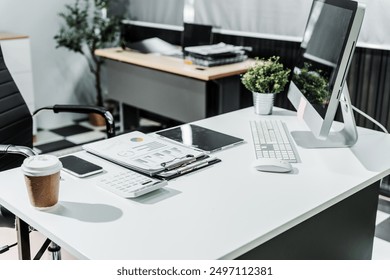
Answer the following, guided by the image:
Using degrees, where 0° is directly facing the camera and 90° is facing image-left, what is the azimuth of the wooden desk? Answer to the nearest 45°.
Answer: approximately 225°

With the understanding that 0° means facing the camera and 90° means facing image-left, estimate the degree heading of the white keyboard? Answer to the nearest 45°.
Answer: approximately 90°

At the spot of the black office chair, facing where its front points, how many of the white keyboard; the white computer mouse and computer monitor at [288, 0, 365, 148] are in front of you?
3

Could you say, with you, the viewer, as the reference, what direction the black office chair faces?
facing the viewer and to the right of the viewer

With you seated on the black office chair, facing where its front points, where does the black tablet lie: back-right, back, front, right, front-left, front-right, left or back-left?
front

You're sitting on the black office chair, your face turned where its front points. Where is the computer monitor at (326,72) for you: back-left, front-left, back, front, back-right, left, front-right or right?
front

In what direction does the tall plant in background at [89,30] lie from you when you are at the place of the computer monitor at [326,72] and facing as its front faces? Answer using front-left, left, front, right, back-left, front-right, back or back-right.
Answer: right

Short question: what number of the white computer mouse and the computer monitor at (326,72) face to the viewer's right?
1

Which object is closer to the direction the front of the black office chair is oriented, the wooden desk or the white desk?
the white desk

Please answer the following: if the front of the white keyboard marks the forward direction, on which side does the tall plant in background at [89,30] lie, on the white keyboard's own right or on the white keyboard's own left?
on the white keyboard's own right

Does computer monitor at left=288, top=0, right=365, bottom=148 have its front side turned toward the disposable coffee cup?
yes
